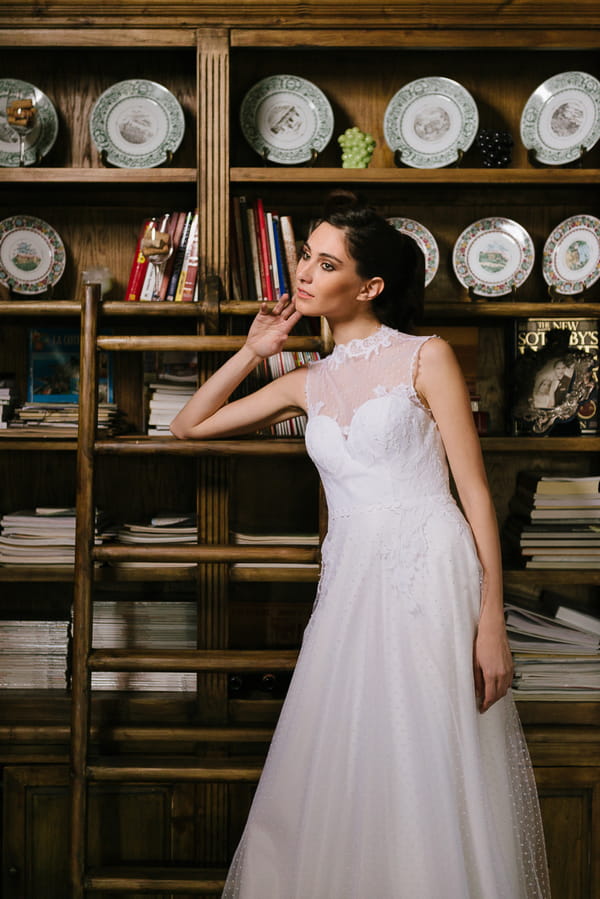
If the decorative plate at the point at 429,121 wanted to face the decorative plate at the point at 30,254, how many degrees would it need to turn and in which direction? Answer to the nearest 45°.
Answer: approximately 90° to its right

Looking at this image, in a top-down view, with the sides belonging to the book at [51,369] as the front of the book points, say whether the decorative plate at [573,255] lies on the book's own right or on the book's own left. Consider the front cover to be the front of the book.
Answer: on the book's own left

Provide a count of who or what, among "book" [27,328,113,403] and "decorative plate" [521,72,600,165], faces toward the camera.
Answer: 2

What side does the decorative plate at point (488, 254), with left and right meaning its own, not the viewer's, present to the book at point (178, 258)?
right

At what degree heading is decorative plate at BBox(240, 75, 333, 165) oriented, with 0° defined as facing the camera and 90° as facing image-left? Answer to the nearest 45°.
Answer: approximately 0°

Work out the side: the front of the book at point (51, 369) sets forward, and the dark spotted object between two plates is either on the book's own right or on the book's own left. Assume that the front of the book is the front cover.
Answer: on the book's own left

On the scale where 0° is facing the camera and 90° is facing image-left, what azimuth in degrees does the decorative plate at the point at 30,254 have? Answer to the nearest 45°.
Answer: approximately 0°

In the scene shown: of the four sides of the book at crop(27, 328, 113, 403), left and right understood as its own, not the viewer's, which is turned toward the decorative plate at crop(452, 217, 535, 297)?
left
